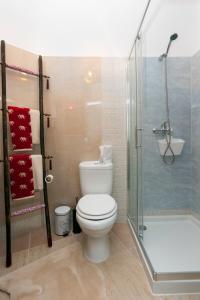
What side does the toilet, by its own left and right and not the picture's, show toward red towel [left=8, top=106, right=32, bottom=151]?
right

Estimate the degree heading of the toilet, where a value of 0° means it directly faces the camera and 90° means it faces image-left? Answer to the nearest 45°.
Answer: approximately 0°

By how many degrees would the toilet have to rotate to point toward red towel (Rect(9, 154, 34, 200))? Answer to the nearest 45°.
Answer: approximately 90° to its right
